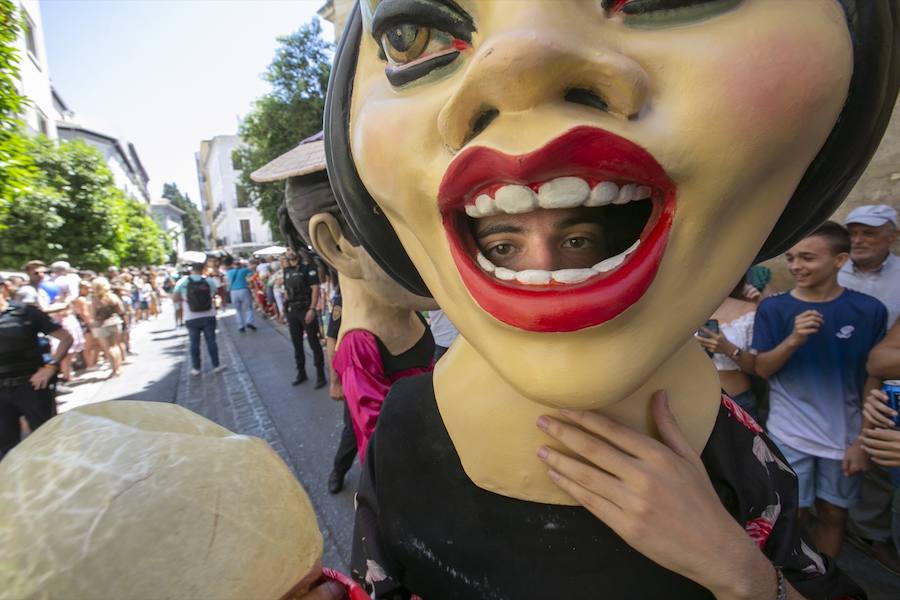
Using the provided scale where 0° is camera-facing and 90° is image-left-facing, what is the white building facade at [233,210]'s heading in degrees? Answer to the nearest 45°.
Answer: approximately 0°

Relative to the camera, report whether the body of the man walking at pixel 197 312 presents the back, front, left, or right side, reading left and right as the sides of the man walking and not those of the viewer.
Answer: back

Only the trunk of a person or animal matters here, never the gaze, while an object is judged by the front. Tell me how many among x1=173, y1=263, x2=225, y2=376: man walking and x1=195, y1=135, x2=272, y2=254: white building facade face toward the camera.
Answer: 1

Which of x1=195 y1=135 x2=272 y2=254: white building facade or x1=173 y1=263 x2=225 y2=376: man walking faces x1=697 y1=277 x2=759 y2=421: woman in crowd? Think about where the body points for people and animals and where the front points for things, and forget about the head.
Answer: the white building facade

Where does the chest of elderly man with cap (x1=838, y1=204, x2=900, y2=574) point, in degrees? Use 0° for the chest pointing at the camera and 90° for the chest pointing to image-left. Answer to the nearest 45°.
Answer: approximately 45°

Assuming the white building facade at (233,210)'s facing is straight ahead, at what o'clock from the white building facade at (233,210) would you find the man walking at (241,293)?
The man walking is roughly at 12 o'clock from the white building facade.

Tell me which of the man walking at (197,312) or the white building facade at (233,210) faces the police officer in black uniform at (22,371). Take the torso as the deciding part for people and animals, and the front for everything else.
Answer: the white building facade

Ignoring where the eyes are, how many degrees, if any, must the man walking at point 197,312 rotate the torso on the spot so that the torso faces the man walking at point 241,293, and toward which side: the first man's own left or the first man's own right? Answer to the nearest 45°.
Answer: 0° — they already face them
